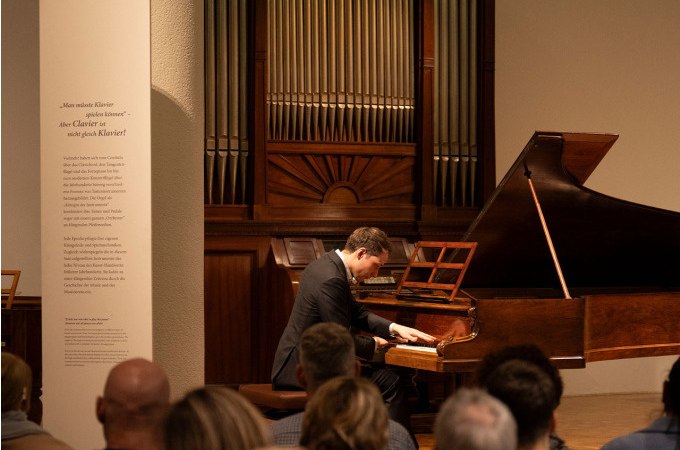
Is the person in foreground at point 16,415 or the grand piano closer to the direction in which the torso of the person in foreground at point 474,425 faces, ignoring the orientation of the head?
the grand piano

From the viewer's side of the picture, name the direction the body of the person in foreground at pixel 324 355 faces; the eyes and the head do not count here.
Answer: away from the camera

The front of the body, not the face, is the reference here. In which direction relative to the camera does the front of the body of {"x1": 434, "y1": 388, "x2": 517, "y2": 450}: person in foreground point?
away from the camera

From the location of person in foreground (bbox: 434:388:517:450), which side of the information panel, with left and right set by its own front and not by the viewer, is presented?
front

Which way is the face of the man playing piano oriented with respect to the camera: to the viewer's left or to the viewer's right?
to the viewer's right

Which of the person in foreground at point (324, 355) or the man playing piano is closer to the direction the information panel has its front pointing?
the person in foreground

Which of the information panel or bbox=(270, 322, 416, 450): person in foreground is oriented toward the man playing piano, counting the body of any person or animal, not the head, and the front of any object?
the person in foreground

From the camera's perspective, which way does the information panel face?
toward the camera

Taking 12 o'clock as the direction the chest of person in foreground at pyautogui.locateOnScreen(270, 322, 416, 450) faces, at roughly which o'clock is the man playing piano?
The man playing piano is roughly at 12 o'clock from the person in foreground.

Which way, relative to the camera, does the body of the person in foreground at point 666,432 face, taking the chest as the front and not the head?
away from the camera

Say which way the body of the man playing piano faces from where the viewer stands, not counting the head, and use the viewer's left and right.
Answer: facing to the right of the viewer

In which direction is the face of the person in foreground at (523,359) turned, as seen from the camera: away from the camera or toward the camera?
away from the camera

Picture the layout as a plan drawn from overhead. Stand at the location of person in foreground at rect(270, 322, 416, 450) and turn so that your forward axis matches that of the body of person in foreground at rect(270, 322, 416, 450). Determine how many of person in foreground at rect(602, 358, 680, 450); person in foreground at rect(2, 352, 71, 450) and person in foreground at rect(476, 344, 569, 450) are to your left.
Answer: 1

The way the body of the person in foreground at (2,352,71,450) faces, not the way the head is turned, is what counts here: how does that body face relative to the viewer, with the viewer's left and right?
facing away from the viewer

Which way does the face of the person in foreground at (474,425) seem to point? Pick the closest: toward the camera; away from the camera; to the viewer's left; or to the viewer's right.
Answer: away from the camera
